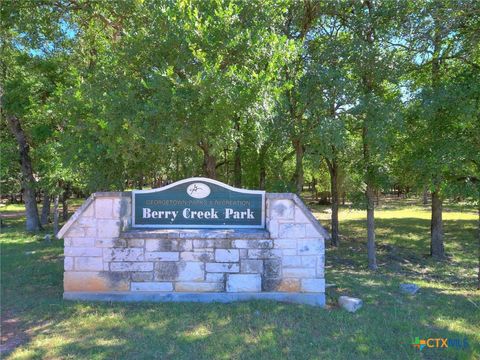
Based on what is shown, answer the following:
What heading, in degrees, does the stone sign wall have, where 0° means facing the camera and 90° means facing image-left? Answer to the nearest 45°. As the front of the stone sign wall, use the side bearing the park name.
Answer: approximately 0°
